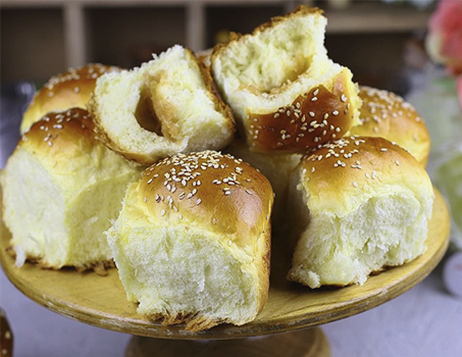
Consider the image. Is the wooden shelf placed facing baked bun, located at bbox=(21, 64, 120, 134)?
yes

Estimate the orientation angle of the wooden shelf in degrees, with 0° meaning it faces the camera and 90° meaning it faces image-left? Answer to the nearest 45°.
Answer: approximately 0°

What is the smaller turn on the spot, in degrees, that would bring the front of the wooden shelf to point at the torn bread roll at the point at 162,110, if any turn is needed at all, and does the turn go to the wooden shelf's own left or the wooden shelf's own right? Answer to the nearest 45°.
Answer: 0° — it already faces it

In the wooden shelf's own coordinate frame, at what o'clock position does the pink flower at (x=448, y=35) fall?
The pink flower is roughly at 11 o'clock from the wooden shelf.

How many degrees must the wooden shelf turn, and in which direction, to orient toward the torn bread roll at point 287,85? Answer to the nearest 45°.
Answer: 0° — it already faces it
